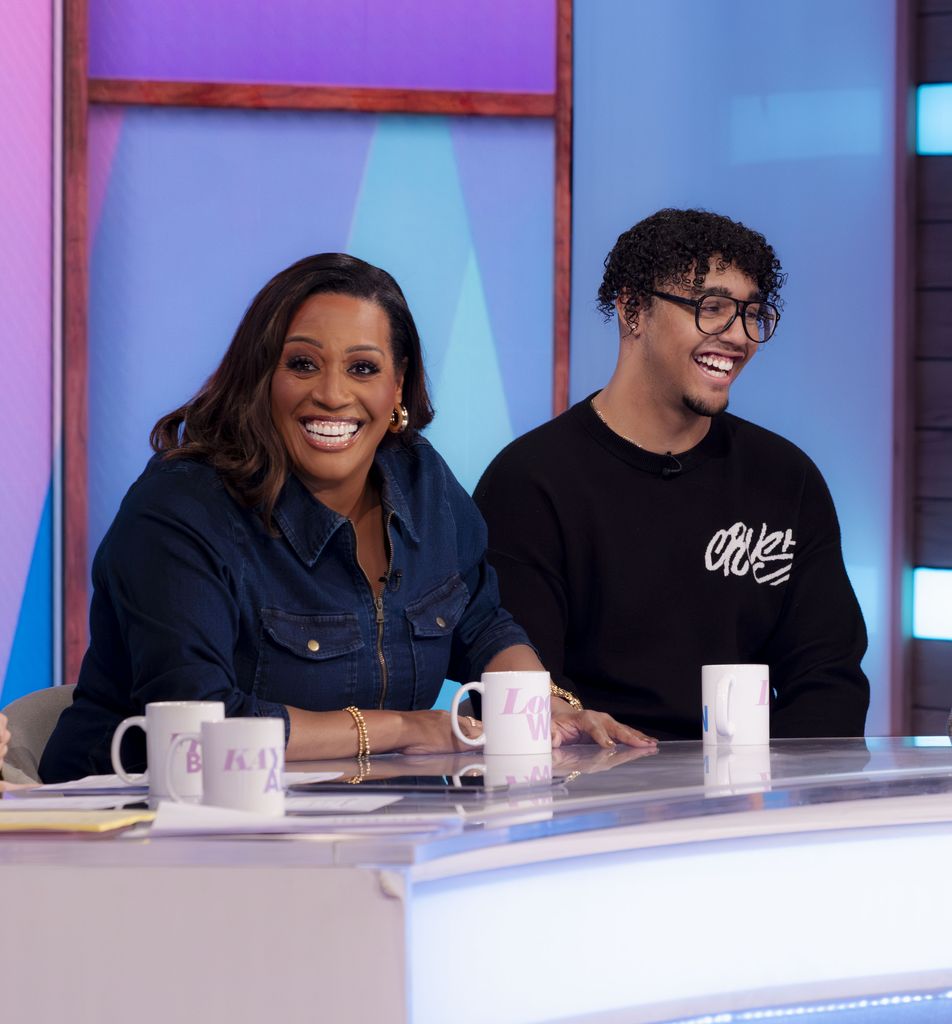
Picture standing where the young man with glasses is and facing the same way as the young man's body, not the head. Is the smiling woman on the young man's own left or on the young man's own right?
on the young man's own right

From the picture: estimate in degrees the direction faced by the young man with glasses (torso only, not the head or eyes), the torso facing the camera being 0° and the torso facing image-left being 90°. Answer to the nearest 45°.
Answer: approximately 315°

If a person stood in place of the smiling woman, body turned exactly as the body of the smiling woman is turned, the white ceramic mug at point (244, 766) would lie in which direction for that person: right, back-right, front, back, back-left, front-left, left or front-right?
front-right

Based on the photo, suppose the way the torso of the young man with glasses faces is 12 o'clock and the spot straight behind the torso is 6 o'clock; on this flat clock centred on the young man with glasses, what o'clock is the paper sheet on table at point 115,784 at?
The paper sheet on table is roughly at 2 o'clock from the young man with glasses.

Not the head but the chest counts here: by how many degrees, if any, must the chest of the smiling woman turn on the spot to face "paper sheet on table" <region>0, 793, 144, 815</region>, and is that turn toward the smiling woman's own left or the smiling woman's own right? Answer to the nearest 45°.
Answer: approximately 45° to the smiling woman's own right

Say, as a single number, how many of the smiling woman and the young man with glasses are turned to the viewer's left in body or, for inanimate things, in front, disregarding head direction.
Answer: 0
